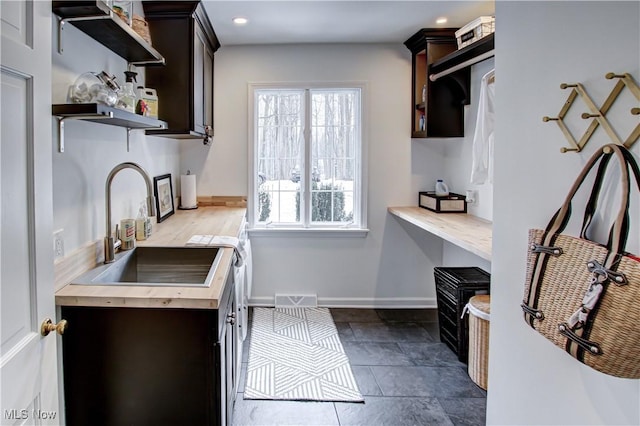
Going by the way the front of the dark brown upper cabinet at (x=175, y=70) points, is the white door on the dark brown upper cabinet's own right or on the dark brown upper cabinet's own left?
on the dark brown upper cabinet's own right

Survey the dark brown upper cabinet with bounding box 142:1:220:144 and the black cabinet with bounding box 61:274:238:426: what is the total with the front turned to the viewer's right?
2

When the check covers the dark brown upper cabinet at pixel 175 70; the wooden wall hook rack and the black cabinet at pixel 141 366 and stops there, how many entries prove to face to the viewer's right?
2

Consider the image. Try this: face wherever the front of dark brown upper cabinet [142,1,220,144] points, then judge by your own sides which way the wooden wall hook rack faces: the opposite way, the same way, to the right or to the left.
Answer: the opposite way

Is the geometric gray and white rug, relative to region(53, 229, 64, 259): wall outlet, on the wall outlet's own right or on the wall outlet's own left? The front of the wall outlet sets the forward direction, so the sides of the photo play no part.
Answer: on the wall outlet's own left

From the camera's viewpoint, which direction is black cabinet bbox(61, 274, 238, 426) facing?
to the viewer's right

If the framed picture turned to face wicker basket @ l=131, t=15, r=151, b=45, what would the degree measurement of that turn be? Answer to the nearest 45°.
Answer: approximately 45° to its right

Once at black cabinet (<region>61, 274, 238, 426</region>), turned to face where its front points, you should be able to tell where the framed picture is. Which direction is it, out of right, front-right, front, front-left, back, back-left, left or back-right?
left

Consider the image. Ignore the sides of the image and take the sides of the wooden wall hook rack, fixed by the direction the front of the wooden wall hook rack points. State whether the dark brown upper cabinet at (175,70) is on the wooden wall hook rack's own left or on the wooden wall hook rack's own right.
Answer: on the wooden wall hook rack's own right

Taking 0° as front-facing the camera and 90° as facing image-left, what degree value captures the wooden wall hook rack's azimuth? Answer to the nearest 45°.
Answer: approximately 45°

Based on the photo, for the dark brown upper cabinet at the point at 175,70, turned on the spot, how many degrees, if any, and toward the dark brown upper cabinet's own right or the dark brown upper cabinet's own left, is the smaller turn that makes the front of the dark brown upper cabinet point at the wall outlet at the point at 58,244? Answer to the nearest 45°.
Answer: approximately 90° to the dark brown upper cabinet's own right

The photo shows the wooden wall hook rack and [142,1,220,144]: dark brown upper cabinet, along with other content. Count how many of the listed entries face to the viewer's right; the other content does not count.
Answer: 1

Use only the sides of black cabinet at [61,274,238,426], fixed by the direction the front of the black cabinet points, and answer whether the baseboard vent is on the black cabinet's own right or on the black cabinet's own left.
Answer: on the black cabinet's own left

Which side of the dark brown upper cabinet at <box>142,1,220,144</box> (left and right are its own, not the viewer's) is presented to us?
right
